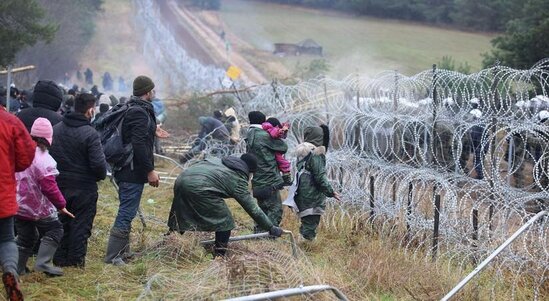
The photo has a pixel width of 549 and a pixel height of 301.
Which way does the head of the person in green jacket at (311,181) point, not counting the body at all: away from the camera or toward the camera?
away from the camera

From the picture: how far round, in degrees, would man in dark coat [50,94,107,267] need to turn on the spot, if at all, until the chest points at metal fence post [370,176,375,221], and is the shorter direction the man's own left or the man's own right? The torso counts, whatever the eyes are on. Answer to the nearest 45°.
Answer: approximately 45° to the man's own right

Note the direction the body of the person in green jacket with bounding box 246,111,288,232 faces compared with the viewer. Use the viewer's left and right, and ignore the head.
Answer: facing away from the viewer and to the right of the viewer

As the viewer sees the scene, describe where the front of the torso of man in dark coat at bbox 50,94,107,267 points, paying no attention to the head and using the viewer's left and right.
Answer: facing away from the viewer and to the right of the viewer

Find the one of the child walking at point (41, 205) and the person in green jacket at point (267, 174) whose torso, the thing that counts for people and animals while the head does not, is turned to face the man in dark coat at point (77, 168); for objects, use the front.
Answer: the child walking

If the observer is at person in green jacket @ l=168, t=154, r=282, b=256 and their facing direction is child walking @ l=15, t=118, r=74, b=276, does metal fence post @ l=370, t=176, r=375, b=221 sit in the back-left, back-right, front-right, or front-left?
back-right

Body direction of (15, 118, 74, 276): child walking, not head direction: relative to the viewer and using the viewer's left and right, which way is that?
facing away from the viewer and to the right of the viewer

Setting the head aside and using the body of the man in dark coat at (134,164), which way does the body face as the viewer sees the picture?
to the viewer's right

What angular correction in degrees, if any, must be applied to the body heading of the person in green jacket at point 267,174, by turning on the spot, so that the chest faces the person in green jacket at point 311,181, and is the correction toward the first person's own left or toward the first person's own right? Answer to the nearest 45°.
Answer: approximately 45° to the first person's own right

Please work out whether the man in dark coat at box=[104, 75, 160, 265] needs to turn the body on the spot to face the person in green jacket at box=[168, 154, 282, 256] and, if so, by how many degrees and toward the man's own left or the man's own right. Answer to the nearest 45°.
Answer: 0° — they already face them

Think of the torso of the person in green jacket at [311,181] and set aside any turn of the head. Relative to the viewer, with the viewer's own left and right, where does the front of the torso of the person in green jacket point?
facing away from the viewer and to the right of the viewer
